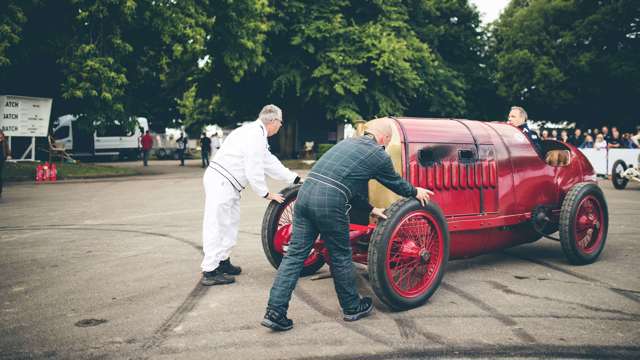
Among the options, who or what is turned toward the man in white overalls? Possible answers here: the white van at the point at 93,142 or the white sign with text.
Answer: the white sign with text

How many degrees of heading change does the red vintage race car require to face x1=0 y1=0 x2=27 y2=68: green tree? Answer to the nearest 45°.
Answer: approximately 90° to its right

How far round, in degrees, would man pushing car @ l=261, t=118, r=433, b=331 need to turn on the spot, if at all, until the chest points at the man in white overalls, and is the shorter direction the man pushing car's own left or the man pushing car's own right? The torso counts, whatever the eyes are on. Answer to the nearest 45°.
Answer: approximately 90° to the man pushing car's own left

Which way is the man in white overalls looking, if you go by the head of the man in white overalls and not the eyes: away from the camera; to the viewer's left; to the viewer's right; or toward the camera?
to the viewer's right

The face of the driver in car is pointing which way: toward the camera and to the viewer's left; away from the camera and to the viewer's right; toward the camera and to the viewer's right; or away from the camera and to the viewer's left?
toward the camera and to the viewer's left

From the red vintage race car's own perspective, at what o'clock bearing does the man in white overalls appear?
The man in white overalls is roughly at 1 o'clock from the red vintage race car.

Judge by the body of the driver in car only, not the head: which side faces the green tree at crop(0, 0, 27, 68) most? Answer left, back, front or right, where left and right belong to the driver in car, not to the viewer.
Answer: right

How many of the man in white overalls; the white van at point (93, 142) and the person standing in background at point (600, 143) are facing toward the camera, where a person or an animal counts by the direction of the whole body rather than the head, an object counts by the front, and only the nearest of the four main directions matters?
1

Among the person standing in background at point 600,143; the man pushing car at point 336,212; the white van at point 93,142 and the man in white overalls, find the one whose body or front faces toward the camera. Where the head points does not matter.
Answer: the person standing in background

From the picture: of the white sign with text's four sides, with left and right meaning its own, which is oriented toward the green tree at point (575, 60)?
left

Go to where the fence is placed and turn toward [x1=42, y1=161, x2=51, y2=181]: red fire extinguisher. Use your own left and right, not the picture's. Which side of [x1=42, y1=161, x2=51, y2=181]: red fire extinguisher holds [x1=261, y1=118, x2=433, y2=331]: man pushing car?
left

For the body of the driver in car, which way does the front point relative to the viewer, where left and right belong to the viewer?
facing the viewer and to the left of the viewer
